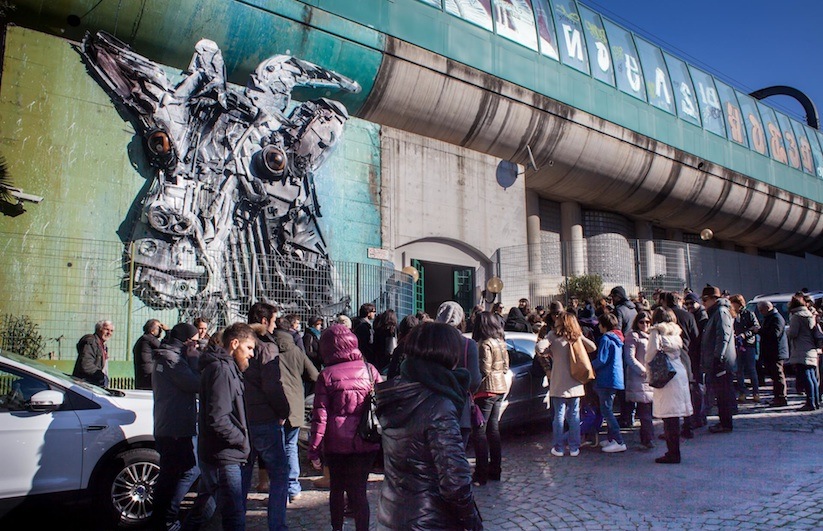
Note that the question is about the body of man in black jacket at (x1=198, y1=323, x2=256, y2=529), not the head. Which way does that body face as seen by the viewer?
to the viewer's right

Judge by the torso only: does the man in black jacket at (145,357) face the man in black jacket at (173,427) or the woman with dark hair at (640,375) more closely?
the woman with dark hair

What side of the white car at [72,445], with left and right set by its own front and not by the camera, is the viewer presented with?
right

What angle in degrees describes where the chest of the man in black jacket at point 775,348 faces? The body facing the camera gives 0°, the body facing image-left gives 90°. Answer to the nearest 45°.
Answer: approximately 90°

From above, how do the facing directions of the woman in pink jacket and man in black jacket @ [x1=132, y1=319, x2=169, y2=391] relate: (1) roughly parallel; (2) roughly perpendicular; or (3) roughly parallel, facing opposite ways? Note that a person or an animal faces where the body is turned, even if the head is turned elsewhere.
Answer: roughly perpendicular

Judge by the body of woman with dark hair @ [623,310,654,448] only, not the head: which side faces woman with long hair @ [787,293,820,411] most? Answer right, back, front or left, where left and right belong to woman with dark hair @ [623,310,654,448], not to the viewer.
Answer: left

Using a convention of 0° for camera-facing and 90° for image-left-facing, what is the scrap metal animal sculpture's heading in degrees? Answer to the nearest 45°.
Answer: approximately 45°
